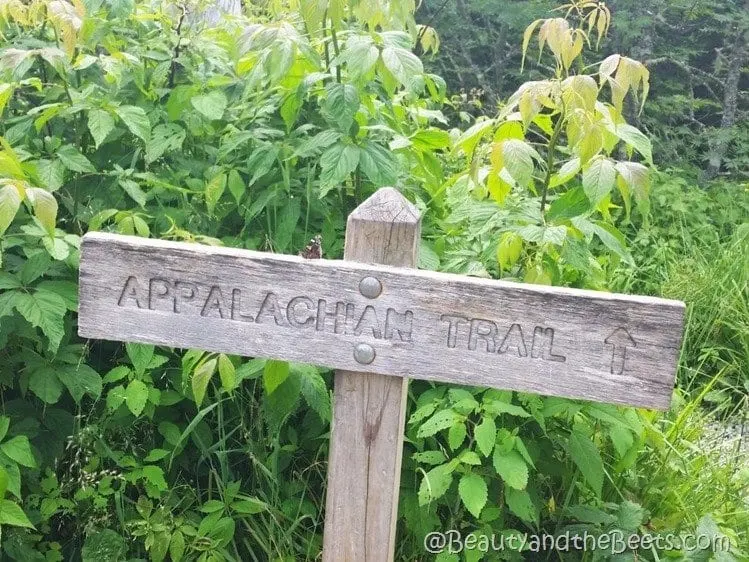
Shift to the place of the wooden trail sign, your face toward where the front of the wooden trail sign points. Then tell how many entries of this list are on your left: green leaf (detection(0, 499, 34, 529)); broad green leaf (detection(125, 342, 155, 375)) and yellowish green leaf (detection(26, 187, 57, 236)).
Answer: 0

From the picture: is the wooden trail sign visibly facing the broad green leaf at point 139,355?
no

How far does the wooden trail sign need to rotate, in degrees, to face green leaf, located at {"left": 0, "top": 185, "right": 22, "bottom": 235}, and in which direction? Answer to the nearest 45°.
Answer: approximately 90° to its right

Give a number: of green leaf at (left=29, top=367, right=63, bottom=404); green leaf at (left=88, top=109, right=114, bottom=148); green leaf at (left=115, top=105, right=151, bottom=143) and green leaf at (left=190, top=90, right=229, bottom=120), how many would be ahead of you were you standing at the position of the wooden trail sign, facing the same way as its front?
0

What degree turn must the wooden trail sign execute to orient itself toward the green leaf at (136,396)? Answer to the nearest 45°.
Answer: approximately 135° to its right

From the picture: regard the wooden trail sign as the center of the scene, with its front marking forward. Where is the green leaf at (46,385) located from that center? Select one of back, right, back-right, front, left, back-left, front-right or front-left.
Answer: back-right

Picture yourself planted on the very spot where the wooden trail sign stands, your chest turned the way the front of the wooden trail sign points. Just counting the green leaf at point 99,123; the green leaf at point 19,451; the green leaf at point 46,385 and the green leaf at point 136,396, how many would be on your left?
0

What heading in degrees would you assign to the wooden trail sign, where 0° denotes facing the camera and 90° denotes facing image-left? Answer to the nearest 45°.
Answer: approximately 0°

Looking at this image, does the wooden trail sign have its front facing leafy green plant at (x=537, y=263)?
no

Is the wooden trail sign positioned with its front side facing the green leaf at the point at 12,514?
no

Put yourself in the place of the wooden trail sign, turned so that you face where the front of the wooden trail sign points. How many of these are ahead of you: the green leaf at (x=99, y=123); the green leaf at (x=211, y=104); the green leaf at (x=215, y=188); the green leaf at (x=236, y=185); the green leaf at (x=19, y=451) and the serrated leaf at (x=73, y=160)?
0
